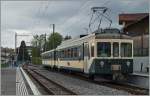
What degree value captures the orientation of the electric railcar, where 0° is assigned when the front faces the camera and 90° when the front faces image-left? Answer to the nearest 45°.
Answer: approximately 315°
